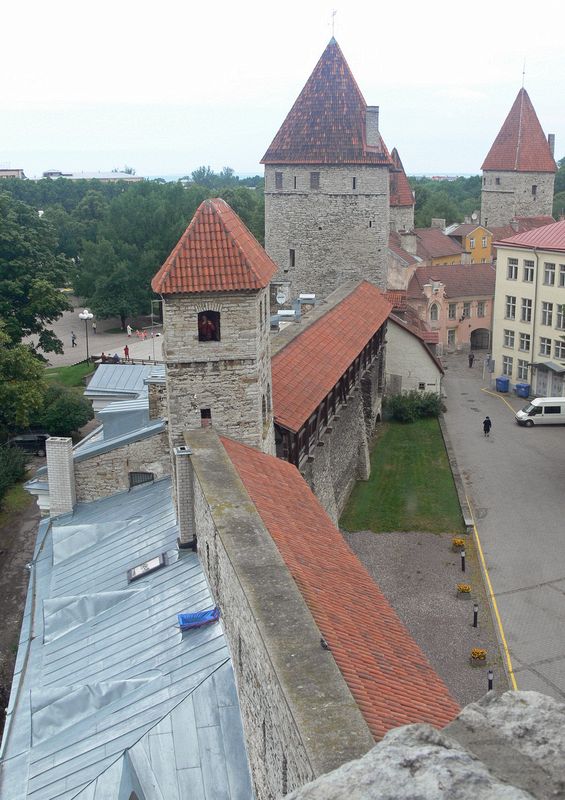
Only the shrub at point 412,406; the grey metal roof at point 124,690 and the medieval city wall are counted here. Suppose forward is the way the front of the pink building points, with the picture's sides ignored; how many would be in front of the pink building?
3

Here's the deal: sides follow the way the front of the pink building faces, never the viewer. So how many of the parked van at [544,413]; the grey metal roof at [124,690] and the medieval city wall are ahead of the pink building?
3

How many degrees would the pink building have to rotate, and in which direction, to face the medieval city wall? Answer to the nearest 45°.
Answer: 0° — it already faces it

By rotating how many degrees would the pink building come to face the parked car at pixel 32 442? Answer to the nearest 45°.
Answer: approximately 45° to its right

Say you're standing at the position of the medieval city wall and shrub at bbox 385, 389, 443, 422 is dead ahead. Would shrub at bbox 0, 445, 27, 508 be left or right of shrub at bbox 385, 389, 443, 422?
left

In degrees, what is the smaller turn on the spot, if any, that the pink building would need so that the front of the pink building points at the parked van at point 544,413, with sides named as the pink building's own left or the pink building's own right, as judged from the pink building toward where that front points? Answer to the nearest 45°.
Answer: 0° — it already faces it

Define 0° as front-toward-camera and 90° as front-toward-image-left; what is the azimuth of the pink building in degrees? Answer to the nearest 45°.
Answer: approximately 0°

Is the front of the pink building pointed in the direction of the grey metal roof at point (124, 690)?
yes

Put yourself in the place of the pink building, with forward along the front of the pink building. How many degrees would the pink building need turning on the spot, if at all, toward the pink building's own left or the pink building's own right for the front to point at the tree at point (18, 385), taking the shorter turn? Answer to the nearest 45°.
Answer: approximately 45° to the pink building's own right

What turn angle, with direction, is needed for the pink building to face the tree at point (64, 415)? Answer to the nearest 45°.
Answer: approximately 45° to its right
